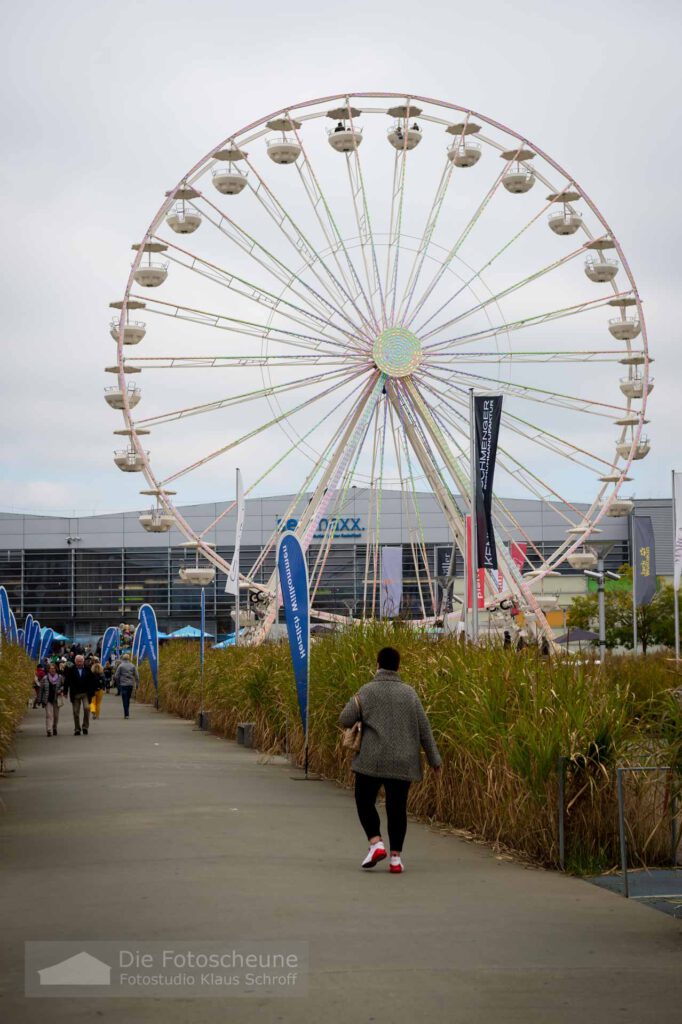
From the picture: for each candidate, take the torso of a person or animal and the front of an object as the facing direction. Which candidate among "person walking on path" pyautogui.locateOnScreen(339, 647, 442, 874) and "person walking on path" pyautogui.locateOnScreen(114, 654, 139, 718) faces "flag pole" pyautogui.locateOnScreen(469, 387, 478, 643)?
"person walking on path" pyautogui.locateOnScreen(339, 647, 442, 874)

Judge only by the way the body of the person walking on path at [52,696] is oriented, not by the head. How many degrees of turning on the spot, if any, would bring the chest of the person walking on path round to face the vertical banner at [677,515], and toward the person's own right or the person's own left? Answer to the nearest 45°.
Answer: approximately 90° to the person's own left

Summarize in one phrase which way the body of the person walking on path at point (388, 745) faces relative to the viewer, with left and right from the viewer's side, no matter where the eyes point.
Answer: facing away from the viewer

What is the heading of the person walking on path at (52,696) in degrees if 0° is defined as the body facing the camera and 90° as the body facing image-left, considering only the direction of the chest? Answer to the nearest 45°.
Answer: approximately 0°

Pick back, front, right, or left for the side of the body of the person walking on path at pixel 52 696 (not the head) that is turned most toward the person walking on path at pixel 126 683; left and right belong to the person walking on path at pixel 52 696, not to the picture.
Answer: back

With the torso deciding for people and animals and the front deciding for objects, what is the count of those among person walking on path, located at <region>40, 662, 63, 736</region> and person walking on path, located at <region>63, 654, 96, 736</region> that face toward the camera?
2

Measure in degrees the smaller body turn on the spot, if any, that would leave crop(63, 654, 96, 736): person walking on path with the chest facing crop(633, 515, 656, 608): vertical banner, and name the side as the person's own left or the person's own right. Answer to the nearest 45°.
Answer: approximately 135° to the person's own left

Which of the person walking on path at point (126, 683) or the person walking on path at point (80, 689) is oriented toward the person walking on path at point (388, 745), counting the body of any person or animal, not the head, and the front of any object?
the person walking on path at point (80, 689)

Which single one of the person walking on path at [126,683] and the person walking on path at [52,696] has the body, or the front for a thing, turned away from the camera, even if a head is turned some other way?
the person walking on path at [126,683]

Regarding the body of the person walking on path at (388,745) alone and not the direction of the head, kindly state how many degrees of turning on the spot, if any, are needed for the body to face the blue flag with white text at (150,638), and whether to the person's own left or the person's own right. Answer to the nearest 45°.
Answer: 0° — they already face it

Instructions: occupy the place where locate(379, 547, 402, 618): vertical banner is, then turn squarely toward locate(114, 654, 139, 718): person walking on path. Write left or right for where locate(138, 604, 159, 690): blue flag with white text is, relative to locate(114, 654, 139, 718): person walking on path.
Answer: right

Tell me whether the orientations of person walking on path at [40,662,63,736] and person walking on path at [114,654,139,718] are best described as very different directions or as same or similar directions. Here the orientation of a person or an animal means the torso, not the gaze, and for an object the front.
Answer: very different directions

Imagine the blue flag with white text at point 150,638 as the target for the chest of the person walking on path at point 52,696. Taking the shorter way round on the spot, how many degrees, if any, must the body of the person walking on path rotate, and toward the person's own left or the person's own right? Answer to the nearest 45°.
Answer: approximately 180°

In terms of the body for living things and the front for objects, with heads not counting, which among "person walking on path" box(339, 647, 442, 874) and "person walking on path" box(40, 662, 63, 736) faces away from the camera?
"person walking on path" box(339, 647, 442, 874)

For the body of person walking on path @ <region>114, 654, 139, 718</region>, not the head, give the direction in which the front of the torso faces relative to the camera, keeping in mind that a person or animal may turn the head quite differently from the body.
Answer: away from the camera

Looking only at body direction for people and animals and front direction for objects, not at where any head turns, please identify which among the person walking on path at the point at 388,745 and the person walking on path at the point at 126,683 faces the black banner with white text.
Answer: the person walking on path at the point at 388,745
